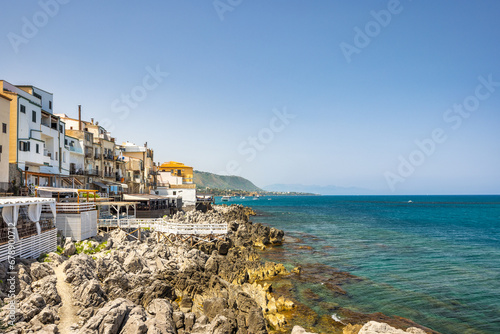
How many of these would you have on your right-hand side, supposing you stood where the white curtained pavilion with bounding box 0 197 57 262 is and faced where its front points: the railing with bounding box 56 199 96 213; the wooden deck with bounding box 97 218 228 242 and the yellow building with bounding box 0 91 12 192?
0

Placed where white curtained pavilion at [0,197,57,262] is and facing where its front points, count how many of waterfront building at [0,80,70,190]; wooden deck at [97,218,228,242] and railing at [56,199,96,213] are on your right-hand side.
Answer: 0

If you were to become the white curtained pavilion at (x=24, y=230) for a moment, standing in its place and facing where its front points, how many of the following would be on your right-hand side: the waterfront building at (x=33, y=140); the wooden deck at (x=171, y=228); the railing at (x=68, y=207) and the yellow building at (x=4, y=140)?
0

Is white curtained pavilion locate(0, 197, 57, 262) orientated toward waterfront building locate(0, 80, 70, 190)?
no

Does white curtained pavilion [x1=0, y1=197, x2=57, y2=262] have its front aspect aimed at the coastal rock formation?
yes

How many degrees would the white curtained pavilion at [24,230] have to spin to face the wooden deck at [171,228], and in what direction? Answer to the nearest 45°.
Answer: approximately 90° to its left

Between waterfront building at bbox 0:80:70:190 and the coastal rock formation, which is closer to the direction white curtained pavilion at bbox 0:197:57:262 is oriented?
the coastal rock formation

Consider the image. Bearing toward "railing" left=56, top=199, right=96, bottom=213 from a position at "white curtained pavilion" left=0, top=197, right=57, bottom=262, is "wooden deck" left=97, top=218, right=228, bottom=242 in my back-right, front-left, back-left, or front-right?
front-right

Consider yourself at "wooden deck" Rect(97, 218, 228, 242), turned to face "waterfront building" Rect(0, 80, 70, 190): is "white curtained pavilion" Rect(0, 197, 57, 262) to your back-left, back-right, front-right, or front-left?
front-left

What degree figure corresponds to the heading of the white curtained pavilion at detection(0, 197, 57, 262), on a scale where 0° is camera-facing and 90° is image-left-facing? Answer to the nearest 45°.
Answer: approximately 315°
